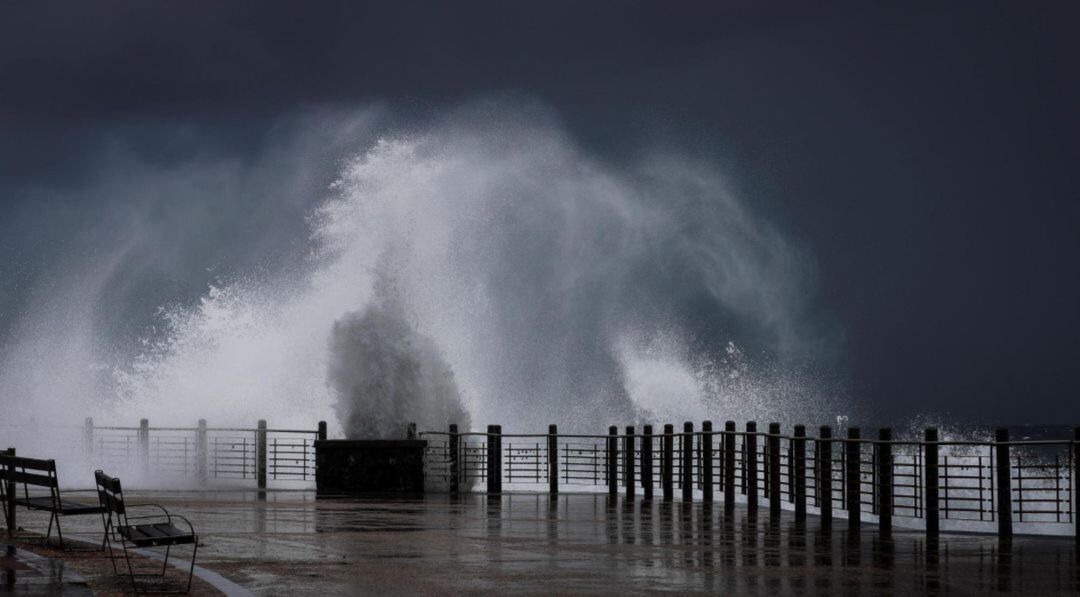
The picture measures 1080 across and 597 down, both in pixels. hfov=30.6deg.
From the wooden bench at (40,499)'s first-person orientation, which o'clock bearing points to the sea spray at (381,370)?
The sea spray is roughly at 11 o'clock from the wooden bench.

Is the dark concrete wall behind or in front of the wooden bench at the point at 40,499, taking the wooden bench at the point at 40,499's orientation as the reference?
in front

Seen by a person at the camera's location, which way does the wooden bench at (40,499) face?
facing away from the viewer and to the right of the viewer
